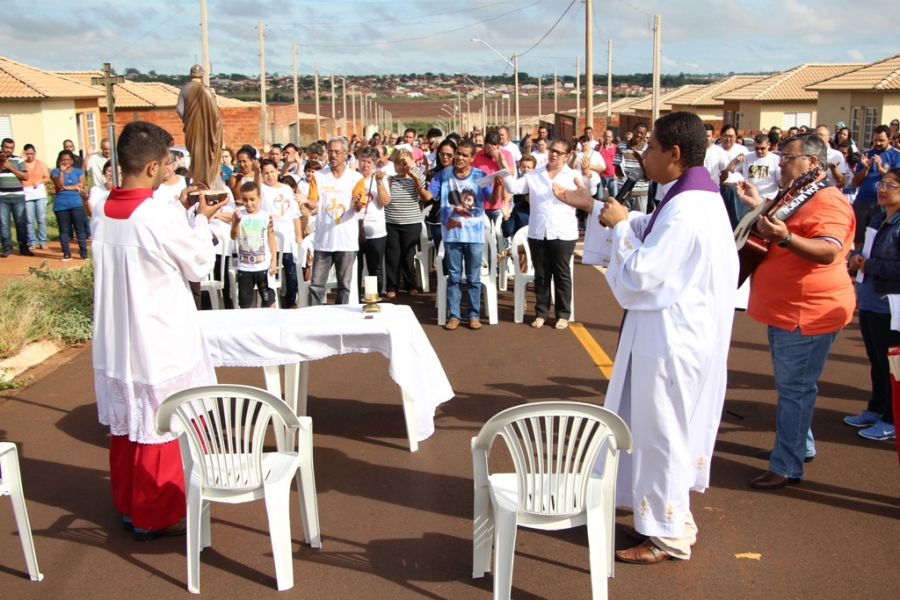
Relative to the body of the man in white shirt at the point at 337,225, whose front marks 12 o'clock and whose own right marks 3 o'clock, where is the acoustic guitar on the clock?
The acoustic guitar is roughly at 11 o'clock from the man in white shirt.

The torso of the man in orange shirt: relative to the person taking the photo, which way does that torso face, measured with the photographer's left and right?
facing to the left of the viewer

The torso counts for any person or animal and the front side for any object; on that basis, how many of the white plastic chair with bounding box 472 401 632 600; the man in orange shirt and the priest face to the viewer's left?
2

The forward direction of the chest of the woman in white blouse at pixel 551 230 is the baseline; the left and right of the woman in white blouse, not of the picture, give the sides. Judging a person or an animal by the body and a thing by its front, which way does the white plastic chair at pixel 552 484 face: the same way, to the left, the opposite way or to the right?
the opposite way

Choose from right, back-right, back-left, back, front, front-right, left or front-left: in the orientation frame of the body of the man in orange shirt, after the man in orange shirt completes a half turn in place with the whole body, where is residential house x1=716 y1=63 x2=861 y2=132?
left

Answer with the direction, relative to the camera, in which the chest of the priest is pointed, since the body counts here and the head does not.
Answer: to the viewer's left

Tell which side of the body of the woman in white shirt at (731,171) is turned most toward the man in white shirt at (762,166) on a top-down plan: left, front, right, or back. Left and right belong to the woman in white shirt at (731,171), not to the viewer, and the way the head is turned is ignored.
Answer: left

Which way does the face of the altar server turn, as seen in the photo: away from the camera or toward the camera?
away from the camera

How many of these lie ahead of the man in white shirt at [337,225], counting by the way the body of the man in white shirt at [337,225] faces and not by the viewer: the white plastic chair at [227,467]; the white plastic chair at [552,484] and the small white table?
3

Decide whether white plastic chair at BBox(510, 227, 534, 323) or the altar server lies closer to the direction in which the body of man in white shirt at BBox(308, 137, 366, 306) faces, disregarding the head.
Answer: the altar server

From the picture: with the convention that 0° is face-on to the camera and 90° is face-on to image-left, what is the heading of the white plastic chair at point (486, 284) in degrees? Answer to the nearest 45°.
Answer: approximately 0°

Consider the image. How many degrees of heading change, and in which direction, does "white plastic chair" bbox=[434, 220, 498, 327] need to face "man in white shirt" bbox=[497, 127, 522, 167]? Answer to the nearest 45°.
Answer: approximately 180°

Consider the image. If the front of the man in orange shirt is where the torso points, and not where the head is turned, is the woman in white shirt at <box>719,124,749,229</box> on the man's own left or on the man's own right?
on the man's own right

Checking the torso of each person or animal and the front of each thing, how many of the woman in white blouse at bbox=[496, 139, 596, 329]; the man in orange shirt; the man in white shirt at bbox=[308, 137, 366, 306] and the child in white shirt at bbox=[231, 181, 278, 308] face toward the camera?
3

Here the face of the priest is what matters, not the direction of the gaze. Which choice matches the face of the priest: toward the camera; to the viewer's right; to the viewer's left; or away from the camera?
to the viewer's left

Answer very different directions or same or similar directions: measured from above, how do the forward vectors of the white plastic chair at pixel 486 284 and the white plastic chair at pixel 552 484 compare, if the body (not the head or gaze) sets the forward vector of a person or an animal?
very different directions

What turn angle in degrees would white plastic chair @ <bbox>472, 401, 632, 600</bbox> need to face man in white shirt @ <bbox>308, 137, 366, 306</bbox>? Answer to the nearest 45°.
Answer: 0° — it already faces them
